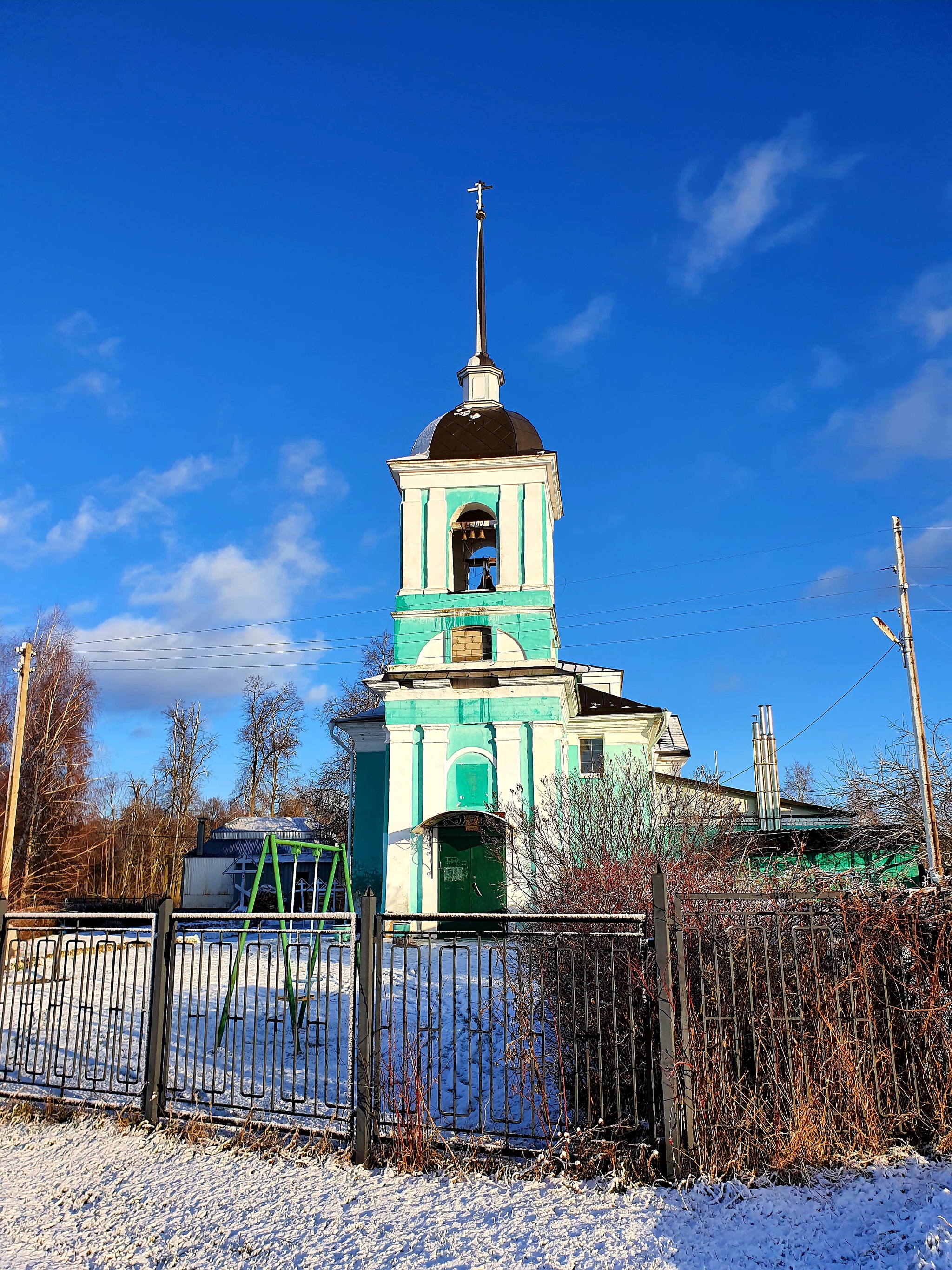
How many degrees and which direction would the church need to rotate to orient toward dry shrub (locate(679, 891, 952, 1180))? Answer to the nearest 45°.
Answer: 0° — it already faces it

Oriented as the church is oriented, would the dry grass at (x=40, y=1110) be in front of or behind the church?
in front

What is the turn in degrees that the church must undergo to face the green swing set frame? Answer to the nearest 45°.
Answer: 0° — it already faces it

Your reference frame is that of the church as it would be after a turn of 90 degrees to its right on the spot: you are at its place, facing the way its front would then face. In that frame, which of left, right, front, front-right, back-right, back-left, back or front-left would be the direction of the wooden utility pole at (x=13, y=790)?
front

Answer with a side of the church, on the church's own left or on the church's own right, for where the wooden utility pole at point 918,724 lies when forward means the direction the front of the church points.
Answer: on the church's own left

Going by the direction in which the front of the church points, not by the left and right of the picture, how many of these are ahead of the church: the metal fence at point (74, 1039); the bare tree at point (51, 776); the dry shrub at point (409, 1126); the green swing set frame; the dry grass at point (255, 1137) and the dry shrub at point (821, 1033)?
5

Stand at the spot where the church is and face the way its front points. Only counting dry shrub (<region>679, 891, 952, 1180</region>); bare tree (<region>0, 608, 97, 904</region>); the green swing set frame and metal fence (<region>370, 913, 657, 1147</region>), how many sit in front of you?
3

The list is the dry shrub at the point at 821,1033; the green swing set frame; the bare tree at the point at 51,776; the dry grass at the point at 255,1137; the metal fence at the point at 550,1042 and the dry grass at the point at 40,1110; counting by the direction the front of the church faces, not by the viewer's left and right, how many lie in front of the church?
5

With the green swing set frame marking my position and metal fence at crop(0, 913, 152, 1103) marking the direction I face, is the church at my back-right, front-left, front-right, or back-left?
back-right

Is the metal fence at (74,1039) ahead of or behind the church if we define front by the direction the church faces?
ahead

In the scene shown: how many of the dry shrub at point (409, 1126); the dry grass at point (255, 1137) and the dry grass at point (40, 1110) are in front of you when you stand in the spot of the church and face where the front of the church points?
3

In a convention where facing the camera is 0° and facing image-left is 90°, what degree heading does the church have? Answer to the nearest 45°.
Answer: approximately 0°

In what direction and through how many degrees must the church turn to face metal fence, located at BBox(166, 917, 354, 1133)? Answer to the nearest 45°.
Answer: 0° — it already faces it
